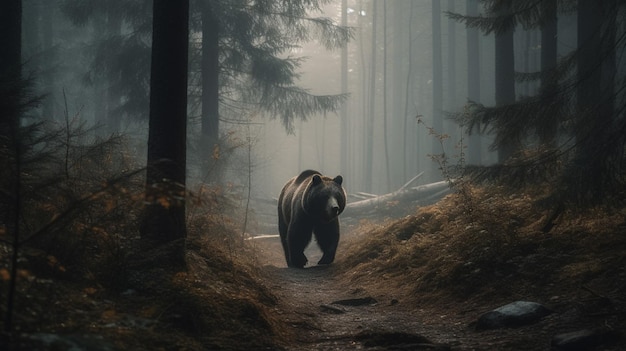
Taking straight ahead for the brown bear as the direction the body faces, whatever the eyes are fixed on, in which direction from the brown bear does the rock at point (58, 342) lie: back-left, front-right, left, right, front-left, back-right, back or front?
front-right

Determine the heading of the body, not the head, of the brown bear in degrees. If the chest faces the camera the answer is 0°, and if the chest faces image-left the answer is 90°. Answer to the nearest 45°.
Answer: approximately 315°

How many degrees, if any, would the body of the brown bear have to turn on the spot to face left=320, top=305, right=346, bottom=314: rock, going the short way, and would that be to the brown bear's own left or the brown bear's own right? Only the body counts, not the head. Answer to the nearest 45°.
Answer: approximately 45° to the brown bear's own right
